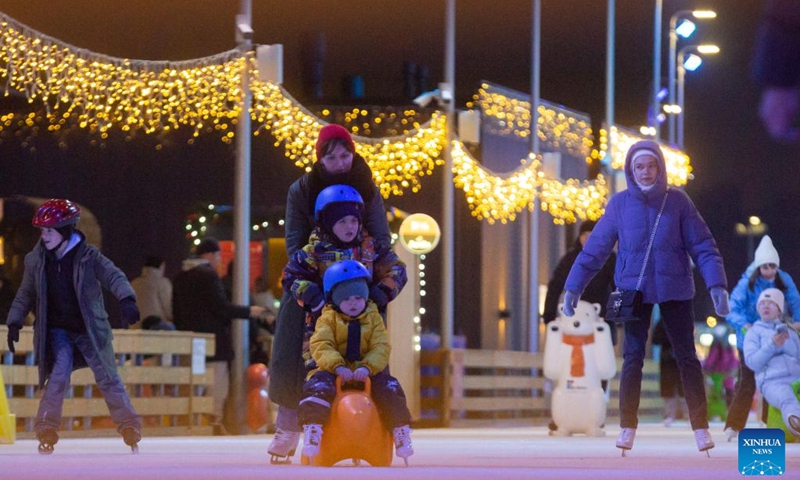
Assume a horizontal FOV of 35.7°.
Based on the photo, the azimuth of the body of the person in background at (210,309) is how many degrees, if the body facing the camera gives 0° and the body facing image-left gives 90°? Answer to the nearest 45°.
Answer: approximately 225°

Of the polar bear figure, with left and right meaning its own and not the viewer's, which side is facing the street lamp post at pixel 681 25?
back

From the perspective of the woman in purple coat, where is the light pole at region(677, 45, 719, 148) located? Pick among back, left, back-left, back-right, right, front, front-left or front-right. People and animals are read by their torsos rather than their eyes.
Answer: back

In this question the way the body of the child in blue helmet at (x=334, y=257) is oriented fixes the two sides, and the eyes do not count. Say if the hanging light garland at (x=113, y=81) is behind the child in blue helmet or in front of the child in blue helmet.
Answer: behind

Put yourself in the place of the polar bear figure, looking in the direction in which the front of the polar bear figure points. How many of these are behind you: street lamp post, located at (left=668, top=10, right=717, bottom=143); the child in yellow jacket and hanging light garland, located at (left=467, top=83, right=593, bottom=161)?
2

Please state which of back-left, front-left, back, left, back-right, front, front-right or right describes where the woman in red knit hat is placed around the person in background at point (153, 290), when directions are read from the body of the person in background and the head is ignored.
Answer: back
